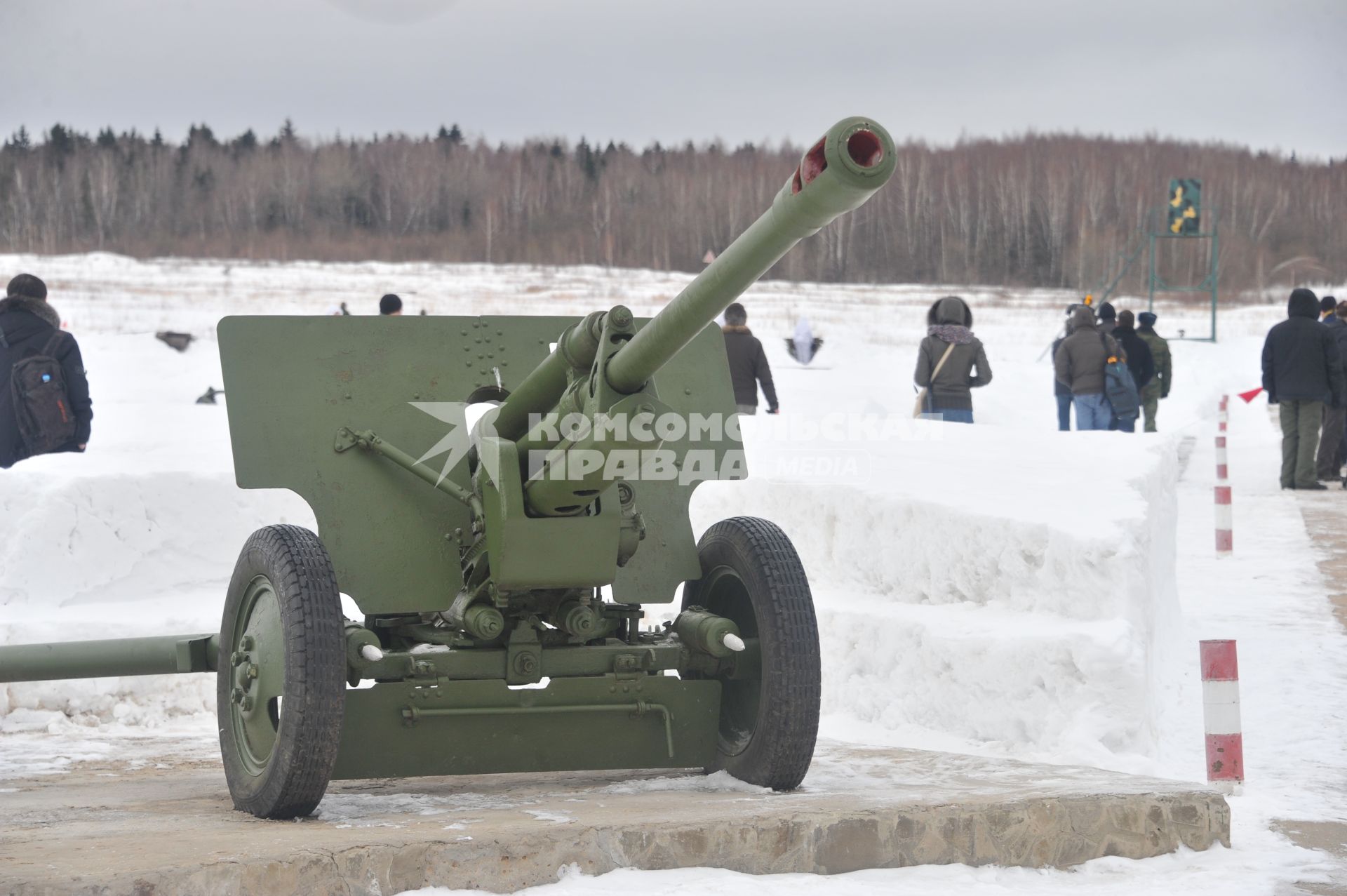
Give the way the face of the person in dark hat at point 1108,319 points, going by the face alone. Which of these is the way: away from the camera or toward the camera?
away from the camera

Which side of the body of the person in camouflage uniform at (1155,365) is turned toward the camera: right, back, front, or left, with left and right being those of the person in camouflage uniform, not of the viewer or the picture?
back

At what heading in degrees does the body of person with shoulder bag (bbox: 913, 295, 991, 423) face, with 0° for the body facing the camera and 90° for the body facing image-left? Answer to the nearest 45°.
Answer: approximately 180°

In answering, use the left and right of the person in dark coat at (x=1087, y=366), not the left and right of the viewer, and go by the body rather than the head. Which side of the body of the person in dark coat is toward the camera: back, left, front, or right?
back

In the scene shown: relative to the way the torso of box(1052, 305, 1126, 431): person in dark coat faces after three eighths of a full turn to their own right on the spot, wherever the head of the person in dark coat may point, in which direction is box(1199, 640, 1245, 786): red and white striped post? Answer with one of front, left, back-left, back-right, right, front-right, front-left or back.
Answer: front-right

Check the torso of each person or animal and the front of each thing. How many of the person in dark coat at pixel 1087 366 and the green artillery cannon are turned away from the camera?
1

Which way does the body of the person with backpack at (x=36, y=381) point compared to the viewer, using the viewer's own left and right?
facing away from the viewer

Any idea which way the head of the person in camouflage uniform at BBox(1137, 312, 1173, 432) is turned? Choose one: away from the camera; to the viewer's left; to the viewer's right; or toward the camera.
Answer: away from the camera

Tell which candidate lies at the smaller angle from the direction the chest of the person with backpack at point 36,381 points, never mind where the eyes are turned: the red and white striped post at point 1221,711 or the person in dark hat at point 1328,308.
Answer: the person in dark hat

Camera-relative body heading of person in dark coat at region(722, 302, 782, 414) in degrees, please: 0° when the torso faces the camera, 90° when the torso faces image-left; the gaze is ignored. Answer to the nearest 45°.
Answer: approximately 180°
